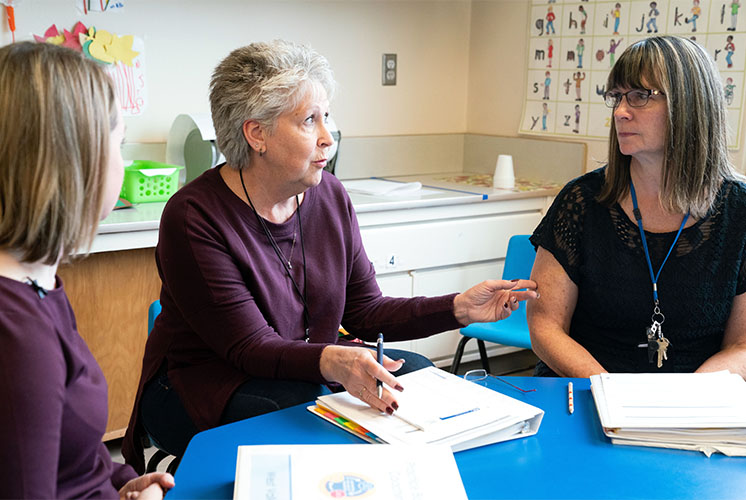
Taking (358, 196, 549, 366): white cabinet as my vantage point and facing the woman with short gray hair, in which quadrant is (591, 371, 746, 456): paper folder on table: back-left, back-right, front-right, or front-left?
front-left

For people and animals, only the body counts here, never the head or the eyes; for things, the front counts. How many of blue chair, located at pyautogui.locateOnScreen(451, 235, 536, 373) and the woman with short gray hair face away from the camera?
0

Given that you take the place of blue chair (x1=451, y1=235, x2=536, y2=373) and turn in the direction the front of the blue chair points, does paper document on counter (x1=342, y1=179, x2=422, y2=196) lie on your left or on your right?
on your right

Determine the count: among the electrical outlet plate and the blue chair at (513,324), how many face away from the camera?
0

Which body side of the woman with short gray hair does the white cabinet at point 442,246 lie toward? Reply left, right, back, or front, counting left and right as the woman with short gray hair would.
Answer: left

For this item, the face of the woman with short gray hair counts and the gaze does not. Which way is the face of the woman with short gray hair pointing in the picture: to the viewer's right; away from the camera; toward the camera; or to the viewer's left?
to the viewer's right

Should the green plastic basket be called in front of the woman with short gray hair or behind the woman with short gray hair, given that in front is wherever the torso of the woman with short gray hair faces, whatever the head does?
behind

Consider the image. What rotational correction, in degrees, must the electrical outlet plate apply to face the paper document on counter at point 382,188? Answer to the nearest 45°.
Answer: approximately 45° to its right

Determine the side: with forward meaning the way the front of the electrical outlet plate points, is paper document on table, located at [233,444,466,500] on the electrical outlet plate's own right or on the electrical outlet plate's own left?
on the electrical outlet plate's own right

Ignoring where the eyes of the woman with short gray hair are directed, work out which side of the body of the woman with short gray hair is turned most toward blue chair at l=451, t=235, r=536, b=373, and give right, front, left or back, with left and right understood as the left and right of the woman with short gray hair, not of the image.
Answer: left

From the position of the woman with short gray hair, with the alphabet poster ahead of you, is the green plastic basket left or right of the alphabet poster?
left

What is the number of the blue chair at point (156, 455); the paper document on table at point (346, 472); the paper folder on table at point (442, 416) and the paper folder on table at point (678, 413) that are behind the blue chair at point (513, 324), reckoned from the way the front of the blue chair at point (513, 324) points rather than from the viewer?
0

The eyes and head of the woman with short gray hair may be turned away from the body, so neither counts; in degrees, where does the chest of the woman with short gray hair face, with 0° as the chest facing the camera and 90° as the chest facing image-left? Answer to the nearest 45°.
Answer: approximately 315°

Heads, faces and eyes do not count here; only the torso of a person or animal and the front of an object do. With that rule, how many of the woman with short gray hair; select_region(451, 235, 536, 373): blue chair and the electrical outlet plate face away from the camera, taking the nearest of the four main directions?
0

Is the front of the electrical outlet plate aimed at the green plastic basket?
no

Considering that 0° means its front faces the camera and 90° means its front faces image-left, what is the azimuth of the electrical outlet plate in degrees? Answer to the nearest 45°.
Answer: approximately 315°

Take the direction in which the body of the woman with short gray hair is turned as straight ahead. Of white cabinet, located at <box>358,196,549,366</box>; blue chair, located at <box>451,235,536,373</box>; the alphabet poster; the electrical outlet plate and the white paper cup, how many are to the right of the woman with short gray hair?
0

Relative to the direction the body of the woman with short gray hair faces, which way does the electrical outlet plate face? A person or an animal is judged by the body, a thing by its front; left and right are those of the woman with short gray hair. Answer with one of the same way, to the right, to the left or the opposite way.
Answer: the same way

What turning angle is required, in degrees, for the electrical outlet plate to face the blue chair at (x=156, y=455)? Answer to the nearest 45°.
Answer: approximately 45° to its right

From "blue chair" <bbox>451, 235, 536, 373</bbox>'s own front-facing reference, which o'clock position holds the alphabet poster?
The alphabet poster is roughly at 5 o'clock from the blue chair.

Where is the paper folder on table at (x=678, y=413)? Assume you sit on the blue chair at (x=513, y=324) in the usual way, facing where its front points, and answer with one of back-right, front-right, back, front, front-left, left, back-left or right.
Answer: front-left
